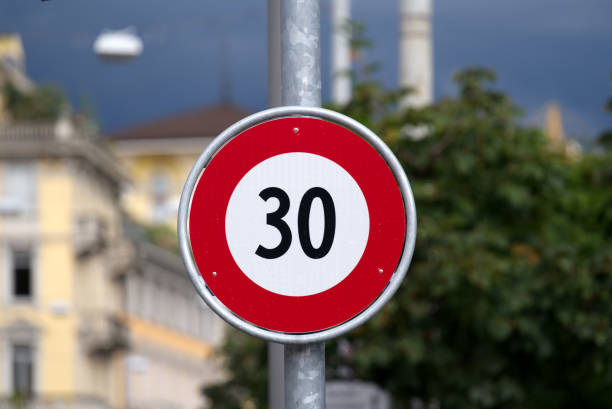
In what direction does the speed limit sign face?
toward the camera

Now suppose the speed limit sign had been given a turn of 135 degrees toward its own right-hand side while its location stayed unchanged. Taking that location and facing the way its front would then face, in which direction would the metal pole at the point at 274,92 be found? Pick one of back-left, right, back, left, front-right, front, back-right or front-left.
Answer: front-right

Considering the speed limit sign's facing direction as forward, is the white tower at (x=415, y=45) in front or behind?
behind

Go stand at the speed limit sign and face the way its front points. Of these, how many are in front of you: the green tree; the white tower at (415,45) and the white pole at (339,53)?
0

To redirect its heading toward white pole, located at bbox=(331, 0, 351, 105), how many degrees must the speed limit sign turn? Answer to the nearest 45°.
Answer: approximately 180°
